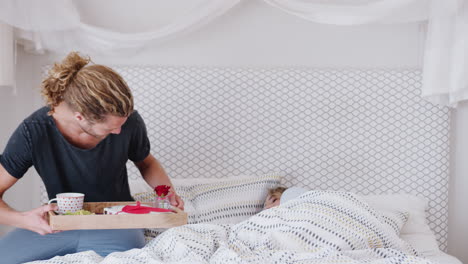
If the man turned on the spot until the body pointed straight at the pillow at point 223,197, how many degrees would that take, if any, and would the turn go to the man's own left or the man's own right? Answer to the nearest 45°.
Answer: approximately 90° to the man's own left

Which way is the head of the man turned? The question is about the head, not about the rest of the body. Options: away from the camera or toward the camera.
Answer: toward the camera

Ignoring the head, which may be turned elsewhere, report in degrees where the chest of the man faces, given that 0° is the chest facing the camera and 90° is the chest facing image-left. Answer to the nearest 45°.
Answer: approximately 315°

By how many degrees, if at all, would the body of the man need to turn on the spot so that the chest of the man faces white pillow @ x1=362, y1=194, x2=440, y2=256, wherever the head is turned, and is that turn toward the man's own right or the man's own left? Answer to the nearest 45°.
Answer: approximately 45° to the man's own left
